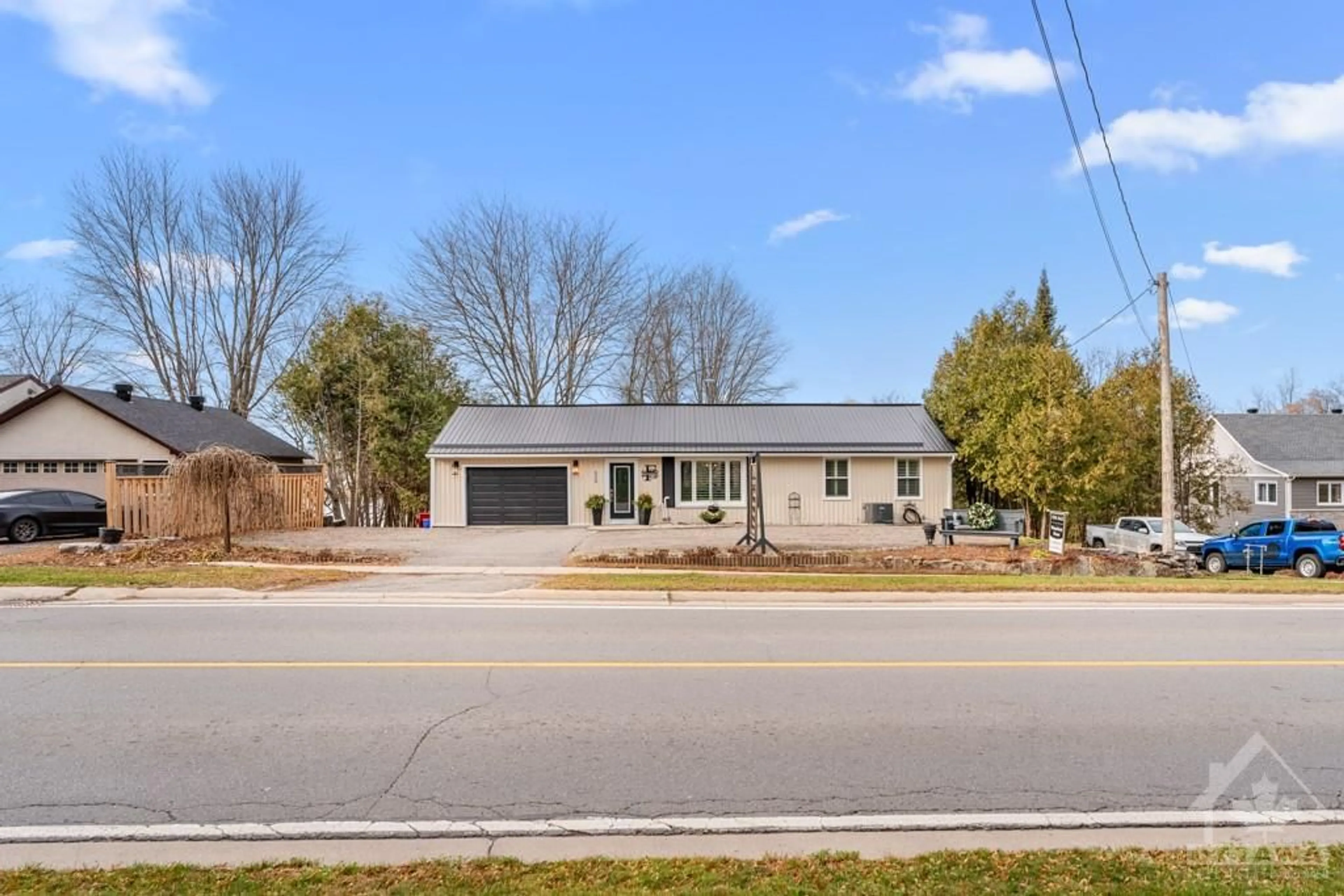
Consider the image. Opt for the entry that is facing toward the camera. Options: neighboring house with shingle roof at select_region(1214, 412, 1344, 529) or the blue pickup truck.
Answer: the neighboring house with shingle roof

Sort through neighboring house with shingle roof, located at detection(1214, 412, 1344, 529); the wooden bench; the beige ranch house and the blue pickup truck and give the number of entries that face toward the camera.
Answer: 3

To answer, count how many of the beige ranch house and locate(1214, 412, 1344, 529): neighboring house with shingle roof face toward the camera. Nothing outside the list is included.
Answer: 2

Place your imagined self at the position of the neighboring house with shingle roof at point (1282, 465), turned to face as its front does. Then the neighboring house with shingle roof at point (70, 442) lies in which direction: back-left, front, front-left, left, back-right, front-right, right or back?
front-right

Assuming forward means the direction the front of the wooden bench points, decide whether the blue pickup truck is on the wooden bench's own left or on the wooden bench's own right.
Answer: on the wooden bench's own left

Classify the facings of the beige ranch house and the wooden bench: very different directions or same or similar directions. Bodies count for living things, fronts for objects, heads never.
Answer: same or similar directions

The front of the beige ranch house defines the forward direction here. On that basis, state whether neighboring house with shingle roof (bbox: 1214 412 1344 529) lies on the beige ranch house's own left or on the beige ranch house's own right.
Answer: on the beige ranch house's own left

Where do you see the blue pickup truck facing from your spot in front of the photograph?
facing away from the viewer and to the left of the viewer

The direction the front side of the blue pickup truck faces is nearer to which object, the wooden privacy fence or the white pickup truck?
the white pickup truck

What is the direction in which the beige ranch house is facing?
toward the camera

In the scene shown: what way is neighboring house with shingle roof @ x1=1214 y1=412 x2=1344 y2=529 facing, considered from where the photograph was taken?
facing the viewer

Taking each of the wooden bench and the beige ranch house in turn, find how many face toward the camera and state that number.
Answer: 2
